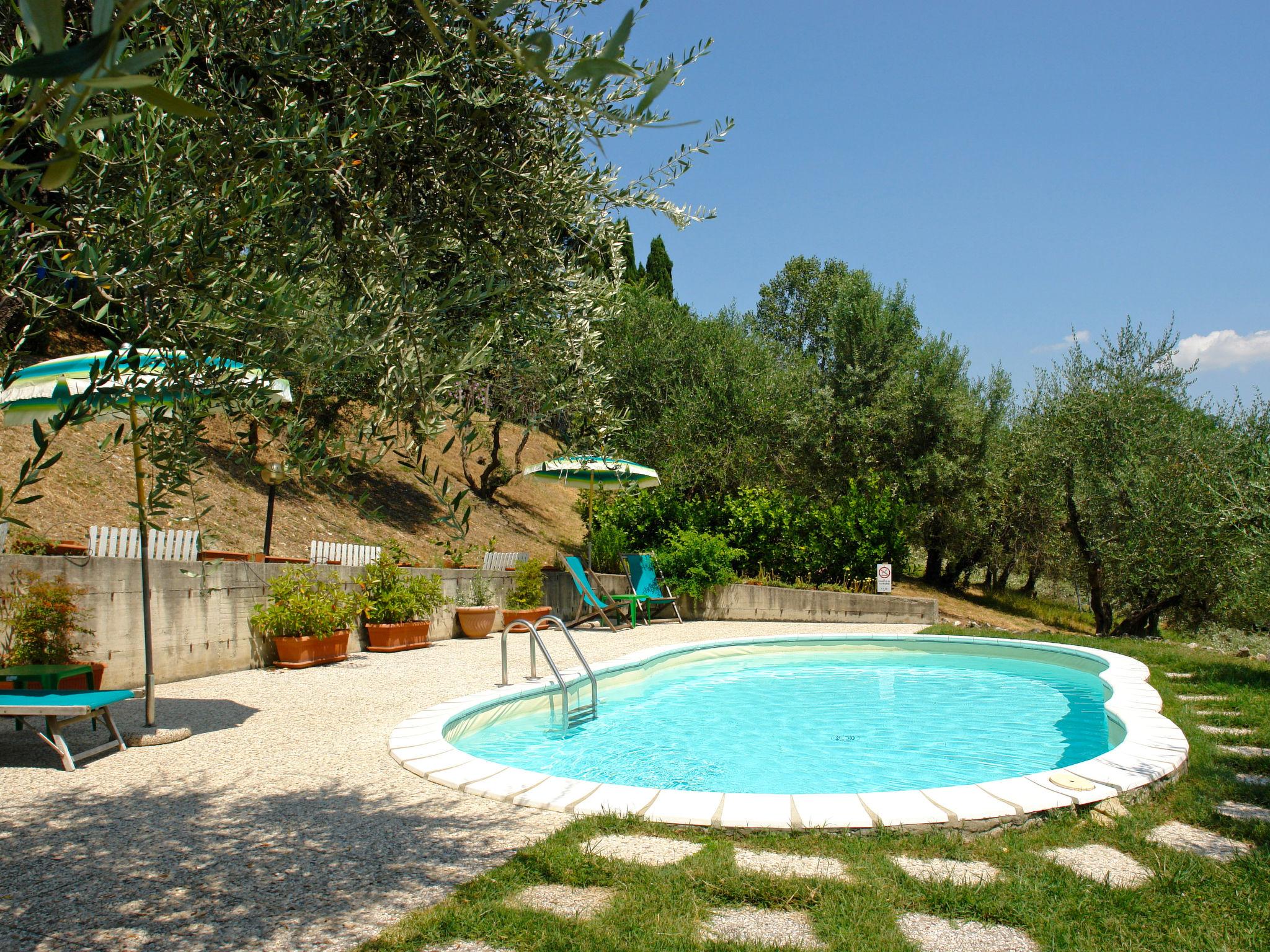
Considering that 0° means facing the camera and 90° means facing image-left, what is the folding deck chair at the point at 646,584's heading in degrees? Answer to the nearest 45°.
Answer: approximately 315°

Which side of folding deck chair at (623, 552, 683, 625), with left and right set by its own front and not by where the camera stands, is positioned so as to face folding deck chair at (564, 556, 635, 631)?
right

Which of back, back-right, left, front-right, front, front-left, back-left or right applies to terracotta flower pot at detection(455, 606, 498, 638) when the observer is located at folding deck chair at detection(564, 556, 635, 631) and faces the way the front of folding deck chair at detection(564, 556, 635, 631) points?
right

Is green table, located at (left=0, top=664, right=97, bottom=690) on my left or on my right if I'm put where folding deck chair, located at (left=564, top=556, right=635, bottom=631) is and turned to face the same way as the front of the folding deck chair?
on my right

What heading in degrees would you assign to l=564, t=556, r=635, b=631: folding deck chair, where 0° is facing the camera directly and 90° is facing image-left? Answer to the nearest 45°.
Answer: approximately 315°

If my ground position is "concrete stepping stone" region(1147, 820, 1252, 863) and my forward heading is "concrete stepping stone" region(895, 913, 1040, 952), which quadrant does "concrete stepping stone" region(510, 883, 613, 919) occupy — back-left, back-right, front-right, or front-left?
front-right

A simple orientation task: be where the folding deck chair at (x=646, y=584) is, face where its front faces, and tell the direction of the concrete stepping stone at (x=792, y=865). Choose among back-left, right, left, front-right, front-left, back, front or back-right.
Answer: front-right
